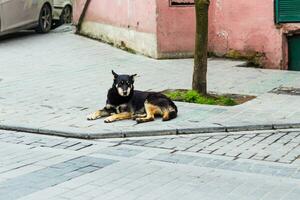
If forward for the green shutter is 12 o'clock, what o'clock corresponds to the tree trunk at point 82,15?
The tree trunk is roughly at 4 o'clock from the green shutter.

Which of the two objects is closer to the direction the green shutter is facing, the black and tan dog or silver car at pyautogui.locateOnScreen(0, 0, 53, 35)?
the black and tan dog

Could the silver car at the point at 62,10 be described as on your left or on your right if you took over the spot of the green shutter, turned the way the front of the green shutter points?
on your right

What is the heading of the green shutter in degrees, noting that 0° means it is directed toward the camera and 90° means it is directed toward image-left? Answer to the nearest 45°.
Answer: approximately 0°

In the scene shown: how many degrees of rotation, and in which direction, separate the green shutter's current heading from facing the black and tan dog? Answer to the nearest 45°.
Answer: approximately 45° to its right
